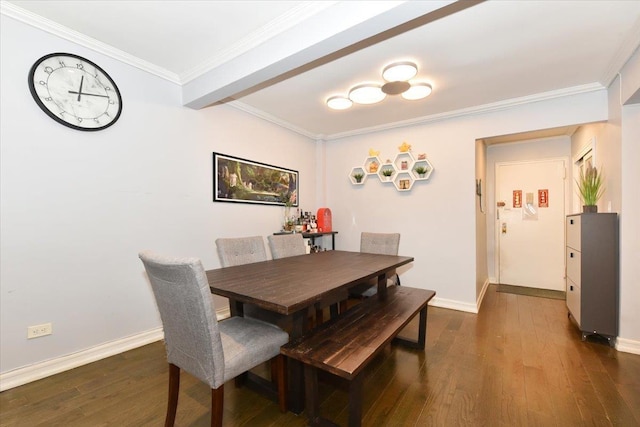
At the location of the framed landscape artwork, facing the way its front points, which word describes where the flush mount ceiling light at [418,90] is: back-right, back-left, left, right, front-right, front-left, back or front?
front

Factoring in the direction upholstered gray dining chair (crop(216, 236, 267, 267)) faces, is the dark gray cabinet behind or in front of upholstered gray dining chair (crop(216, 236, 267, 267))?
in front

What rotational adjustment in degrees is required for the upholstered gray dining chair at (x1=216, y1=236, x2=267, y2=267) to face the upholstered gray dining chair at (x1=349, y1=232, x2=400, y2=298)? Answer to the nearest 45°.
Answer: approximately 45° to its left

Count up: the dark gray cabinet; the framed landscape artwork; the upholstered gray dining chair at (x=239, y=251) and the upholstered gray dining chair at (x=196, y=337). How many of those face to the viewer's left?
1

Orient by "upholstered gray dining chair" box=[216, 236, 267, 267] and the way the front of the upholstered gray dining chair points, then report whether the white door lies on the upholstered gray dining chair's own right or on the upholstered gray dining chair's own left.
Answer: on the upholstered gray dining chair's own left

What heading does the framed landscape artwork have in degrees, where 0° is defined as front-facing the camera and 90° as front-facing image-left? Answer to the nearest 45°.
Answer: approximately 315°

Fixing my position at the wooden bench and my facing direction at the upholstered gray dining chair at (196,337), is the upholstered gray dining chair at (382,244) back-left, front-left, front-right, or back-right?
back-right

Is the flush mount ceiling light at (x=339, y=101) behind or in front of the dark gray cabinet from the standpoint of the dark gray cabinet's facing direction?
in front

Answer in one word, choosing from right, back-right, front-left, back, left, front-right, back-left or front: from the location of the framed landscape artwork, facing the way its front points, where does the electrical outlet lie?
right

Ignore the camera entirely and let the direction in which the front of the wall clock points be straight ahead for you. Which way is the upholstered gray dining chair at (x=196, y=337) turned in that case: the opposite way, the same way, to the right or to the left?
to the left

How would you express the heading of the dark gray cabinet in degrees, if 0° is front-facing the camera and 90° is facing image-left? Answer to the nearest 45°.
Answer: approximately 90°

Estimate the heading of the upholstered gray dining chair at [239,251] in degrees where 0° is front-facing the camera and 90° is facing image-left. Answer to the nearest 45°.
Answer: approximately 315°
